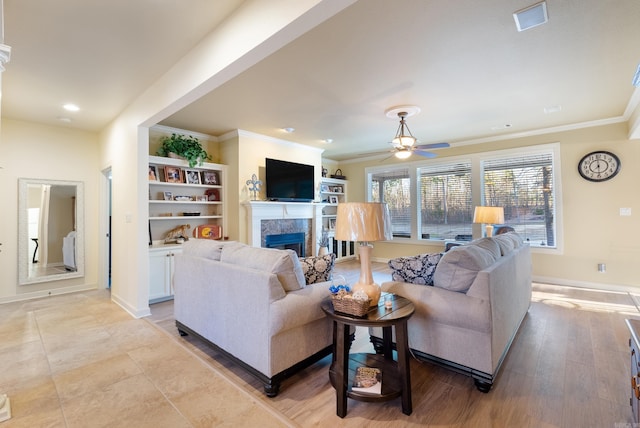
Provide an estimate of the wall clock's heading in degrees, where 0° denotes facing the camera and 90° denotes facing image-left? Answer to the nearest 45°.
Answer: approximately 0°

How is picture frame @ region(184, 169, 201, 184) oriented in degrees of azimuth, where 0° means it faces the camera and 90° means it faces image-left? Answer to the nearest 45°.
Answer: approximately 315°

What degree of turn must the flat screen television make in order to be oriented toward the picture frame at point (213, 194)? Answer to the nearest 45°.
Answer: approximately 135° to its right

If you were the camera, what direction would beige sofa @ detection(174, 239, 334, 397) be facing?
facing away from the viewer and to the right of the viewer

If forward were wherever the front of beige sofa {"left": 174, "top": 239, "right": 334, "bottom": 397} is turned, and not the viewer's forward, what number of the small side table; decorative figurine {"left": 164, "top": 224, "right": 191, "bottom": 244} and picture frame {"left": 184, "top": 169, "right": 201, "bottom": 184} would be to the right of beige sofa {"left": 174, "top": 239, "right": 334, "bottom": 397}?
1

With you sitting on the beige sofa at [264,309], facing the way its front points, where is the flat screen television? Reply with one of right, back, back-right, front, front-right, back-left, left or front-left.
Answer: front-left

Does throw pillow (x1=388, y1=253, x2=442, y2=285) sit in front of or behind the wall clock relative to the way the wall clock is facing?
in front

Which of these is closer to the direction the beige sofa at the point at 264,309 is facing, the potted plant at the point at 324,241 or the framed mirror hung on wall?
the potted plant

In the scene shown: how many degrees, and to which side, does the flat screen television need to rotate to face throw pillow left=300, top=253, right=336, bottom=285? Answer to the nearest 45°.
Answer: approximately 45° to its right

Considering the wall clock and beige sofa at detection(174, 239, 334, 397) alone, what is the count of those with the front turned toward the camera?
1

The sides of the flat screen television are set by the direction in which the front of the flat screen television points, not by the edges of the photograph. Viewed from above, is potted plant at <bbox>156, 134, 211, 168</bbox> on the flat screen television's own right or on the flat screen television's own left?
on the flat screen television's own right

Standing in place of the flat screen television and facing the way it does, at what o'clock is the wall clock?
The wall clock is roughly at 11 o'clock from the flat screen television.
